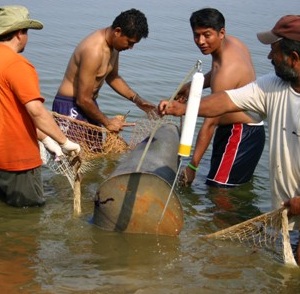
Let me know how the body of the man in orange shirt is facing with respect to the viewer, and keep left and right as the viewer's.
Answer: facing away from the viewer and to the right of the viewer

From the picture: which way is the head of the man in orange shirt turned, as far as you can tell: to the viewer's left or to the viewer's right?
to the viewer's right

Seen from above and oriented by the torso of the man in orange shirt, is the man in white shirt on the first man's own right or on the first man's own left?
on the first man's own right

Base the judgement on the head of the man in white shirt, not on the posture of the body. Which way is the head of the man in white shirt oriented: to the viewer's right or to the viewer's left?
to the viewer's left
